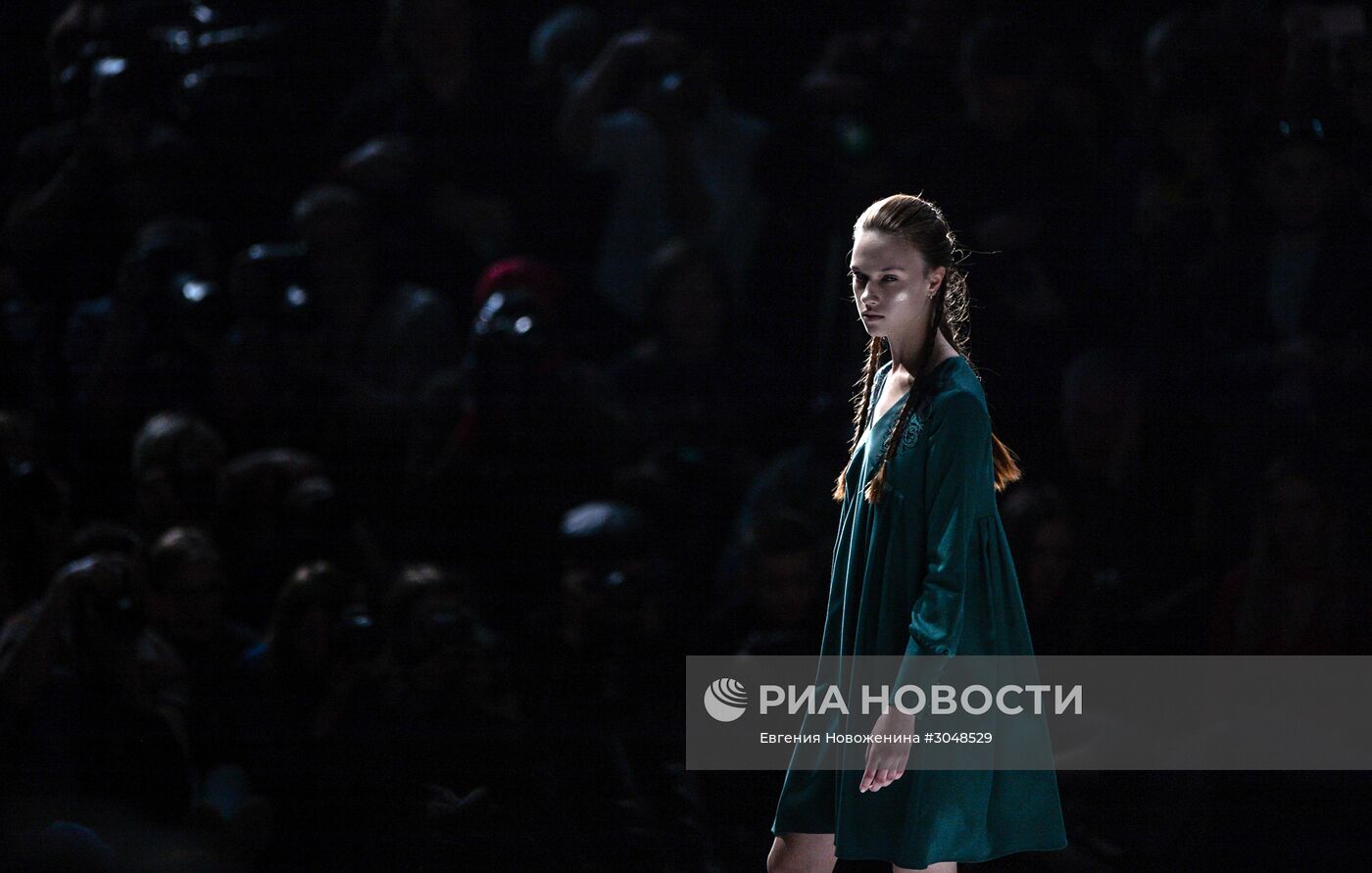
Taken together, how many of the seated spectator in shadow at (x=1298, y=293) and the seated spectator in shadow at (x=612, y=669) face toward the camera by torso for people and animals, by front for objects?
2

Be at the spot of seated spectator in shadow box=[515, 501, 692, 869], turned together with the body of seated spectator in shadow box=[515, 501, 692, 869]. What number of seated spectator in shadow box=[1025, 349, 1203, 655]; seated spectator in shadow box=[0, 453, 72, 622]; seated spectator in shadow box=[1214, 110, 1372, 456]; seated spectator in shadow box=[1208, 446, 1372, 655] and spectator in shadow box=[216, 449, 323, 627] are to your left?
3

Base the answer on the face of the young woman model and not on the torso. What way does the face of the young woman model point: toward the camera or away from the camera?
toward the camera

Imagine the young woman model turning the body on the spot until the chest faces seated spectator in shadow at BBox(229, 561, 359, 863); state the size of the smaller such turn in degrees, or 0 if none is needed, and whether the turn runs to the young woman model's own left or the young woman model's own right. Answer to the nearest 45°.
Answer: approximately 90° to the young woman model's own right

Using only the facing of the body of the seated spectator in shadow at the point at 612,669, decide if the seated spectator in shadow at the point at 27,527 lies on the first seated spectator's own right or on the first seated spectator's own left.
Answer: on the first seated spectator's own right

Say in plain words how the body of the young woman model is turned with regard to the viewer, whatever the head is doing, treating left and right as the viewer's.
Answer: facing the viewer and to the left of the viewer

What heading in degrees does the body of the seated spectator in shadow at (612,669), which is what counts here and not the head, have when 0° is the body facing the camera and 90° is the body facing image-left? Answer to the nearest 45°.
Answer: approximately 0°

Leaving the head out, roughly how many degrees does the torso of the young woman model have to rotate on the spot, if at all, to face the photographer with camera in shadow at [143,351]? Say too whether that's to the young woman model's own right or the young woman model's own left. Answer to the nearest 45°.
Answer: approximately 90° to the young woman model's own right

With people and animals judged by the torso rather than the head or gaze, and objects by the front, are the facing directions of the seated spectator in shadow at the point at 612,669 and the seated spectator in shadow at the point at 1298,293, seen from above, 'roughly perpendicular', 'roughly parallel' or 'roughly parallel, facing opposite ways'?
roughly parallel

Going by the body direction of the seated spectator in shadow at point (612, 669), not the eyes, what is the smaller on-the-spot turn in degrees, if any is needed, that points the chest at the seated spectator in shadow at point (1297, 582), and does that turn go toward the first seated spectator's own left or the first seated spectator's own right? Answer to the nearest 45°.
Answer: approximately 90° to the first seated spectator's own left

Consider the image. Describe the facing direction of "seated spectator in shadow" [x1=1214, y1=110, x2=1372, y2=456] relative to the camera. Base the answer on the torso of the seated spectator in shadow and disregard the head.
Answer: toward the camera
